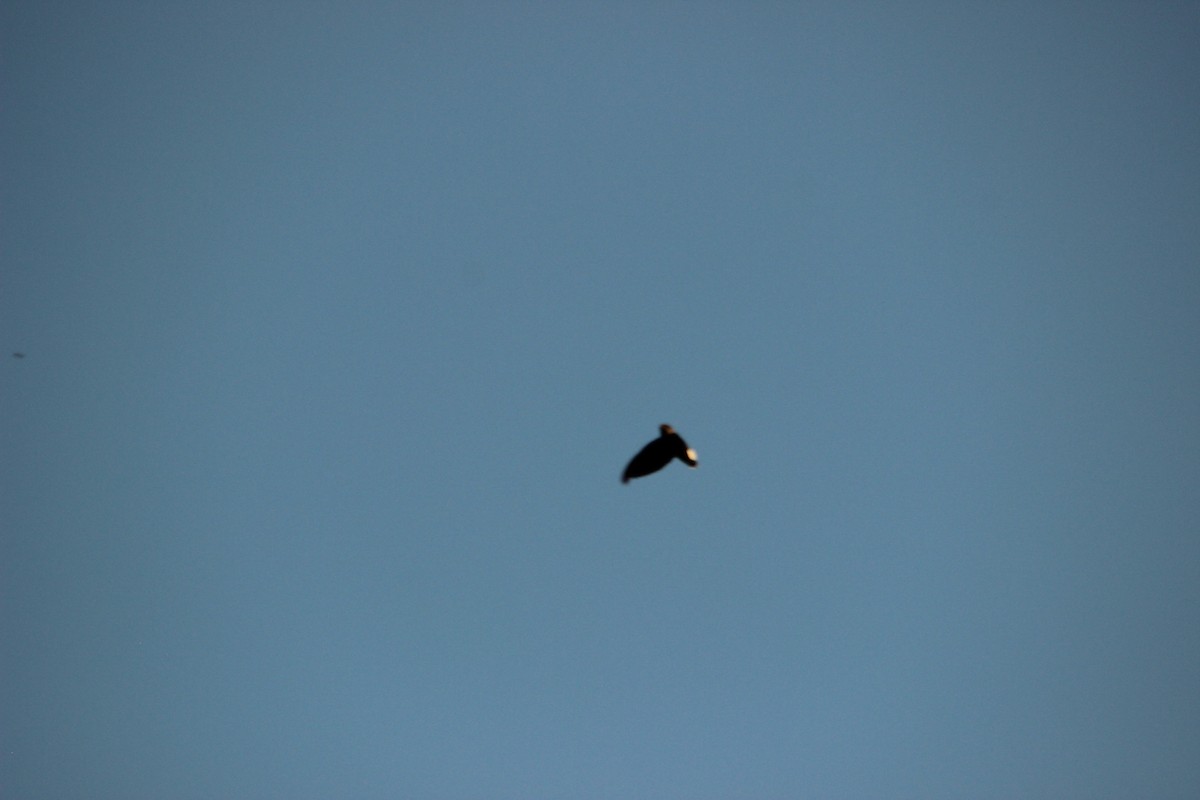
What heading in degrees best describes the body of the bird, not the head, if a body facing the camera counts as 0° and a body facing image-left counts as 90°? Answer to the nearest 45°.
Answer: approximately 270°
